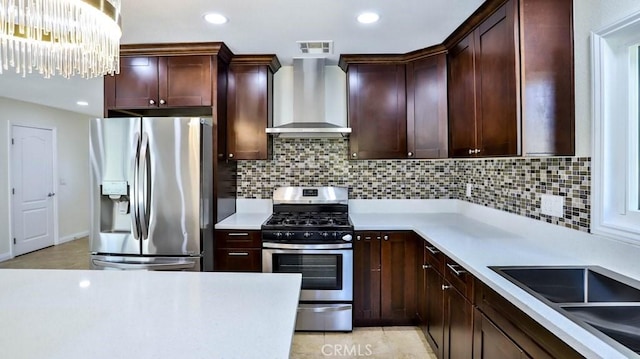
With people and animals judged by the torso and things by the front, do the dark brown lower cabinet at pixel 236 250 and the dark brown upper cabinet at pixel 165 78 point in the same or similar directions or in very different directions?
same or similar directions

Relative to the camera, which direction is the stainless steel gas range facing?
toward the camera

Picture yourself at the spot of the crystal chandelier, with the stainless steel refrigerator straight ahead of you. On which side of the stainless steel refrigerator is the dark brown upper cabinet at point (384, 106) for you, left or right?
right

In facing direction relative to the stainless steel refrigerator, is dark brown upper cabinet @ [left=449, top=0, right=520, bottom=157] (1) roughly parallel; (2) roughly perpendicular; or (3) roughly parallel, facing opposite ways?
roughly perpendicular

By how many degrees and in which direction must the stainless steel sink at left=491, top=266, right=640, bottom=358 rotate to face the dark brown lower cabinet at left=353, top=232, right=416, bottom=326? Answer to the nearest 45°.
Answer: approximately 90° to its right

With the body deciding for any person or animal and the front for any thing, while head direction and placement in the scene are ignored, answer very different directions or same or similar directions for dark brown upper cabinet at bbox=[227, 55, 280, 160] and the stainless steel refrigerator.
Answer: same or similar directions

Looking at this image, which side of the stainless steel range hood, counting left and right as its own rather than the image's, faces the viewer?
front

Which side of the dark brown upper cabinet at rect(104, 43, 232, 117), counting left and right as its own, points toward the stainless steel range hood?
left

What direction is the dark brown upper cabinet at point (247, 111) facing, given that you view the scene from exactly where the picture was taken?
facing the viewer

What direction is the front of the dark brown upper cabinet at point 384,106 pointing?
toward the camera
